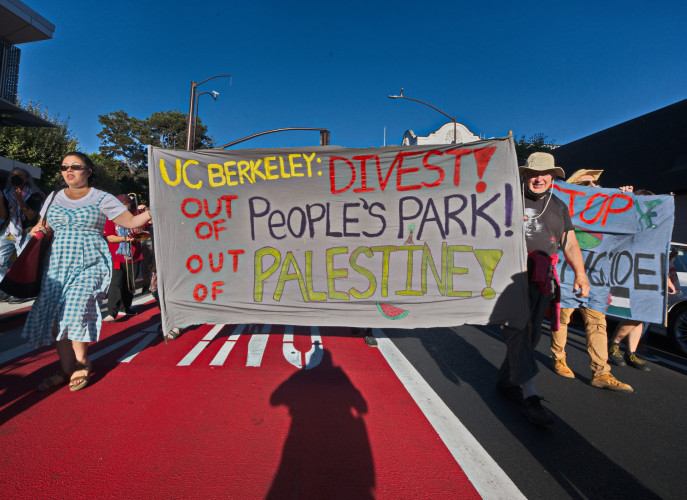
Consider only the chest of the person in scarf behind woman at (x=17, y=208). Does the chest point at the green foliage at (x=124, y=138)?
no

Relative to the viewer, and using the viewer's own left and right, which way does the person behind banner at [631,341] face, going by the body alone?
facing the viewer and to the right of the viewer

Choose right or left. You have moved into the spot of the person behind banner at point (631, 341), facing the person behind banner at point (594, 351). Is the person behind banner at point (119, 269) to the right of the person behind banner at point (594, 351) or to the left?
right

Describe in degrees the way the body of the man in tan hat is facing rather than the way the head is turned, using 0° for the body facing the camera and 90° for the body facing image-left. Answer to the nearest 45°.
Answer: approximately 0°

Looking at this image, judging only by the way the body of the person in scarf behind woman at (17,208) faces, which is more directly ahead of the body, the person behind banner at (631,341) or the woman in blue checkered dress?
the woman in blue checkered dress

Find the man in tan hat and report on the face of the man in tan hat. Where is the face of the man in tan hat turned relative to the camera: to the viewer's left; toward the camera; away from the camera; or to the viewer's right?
toward the camera

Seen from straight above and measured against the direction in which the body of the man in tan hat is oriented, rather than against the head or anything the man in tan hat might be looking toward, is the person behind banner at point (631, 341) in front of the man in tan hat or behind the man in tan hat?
behind

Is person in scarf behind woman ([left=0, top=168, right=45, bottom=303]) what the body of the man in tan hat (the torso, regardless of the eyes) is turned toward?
no

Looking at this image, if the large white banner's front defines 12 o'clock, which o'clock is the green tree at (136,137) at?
The green tree is roughly at 5 o'clock from the large white banner.

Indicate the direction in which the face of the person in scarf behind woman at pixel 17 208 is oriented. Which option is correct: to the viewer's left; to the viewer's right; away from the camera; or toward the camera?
toward the camera

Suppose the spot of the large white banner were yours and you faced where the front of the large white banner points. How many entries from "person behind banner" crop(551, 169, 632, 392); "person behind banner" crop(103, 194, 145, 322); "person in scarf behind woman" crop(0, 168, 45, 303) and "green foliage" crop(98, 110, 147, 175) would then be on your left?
1

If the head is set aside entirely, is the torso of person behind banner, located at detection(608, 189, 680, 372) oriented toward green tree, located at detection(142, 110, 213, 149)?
no

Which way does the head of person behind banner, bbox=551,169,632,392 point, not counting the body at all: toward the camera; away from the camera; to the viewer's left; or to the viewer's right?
toward the camera

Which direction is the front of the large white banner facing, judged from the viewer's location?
facing the viewer

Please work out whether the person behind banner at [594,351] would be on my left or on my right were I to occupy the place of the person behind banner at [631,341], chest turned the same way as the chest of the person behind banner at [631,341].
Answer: on my right
